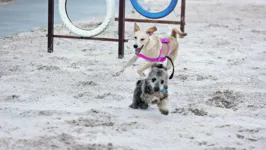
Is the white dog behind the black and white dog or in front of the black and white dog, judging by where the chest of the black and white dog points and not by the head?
behind

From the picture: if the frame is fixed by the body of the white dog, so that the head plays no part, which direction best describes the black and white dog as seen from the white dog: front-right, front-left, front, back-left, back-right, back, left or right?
front-left

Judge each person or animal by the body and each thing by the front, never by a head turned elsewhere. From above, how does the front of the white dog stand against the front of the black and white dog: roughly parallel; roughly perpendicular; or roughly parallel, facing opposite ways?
roughly perpendicular

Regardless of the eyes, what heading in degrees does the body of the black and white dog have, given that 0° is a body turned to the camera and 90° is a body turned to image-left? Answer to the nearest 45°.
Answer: approximately 315°

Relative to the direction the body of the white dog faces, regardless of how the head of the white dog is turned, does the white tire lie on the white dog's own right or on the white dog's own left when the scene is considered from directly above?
on the white dog's own right

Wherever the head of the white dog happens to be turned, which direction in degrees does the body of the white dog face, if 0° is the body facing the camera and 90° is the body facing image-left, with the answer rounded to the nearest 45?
approximately 45°
